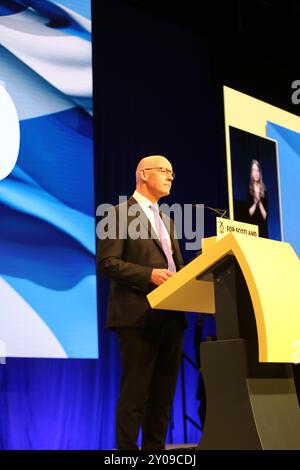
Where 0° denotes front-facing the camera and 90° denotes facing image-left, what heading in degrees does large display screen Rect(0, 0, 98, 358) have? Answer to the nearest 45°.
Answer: approximately 0°

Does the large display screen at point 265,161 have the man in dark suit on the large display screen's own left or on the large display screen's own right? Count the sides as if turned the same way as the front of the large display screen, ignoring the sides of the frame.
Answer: on the large display screen's own right

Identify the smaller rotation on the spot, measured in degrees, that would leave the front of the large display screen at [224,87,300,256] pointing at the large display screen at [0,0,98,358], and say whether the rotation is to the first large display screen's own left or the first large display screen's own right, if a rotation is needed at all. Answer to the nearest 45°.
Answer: approximately 90° to the first large display screen's own right

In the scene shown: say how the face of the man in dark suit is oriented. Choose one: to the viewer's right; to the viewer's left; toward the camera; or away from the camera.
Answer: to the viewer's right

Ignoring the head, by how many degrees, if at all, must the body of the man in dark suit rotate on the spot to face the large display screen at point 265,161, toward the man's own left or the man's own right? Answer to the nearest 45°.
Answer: approximately 135° to the man's own left

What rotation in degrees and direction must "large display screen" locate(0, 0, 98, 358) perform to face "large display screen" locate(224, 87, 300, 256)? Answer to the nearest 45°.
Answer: approximately 135° to its left

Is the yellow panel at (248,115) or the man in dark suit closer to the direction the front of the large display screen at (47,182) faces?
the man in dark suit

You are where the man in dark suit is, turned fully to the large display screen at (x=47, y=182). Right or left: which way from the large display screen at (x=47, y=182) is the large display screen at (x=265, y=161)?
right

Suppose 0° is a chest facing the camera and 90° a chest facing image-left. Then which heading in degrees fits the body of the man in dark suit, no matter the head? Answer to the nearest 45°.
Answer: approximately 315°
